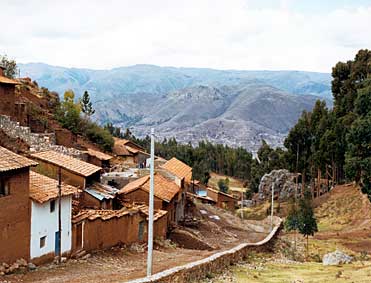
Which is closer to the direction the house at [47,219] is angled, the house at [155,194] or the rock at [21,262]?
the rock

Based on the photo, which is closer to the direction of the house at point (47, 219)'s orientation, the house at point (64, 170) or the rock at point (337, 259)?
the rock

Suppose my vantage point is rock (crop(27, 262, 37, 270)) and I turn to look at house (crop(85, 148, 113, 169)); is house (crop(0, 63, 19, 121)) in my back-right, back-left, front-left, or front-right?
front-left

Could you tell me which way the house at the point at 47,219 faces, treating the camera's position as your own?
facing the viewer and to the right of the viewer

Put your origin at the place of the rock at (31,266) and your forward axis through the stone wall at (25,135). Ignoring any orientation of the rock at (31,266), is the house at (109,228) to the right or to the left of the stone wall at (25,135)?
right

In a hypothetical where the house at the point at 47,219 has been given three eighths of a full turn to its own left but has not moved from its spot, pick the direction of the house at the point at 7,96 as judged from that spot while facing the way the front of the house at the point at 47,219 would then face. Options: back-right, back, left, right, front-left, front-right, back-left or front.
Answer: front

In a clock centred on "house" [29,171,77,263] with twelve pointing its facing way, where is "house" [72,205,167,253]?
"house" [72,205,167,253] is roughly at 9 o'clock from "house" [29,171,77,263].

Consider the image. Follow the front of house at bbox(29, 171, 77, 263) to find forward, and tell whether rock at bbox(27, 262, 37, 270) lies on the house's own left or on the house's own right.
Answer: on the house's own right

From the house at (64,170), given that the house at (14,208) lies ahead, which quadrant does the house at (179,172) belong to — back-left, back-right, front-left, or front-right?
back-left

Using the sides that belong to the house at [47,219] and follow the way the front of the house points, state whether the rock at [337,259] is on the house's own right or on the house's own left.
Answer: on the house's own left

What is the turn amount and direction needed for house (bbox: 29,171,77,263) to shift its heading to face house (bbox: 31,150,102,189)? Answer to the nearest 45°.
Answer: approximately 135° to its left

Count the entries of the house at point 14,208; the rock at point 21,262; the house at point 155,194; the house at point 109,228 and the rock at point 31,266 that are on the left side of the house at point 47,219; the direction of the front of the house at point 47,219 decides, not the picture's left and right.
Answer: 2

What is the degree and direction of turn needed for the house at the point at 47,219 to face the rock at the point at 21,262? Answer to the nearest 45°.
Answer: approximately 90° to its right

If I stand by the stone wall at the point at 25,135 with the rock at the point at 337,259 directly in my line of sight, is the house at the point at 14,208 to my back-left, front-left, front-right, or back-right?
front-right

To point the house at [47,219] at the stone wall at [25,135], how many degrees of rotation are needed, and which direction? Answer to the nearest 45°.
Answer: approximately 135° to its left

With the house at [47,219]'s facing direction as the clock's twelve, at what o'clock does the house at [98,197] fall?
the house at [98,197] is roughly at 8 o'clock from the house at [47,219].
